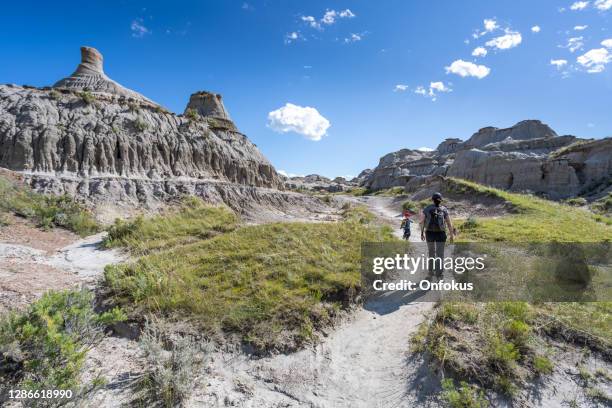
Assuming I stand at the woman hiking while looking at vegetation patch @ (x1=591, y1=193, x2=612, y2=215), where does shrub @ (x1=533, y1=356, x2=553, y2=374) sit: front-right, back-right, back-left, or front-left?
back-right

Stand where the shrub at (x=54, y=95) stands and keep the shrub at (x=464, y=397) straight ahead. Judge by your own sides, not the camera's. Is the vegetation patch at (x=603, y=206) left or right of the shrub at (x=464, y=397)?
left

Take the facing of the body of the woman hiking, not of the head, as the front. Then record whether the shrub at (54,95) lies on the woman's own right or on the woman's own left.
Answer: on the woman's own left

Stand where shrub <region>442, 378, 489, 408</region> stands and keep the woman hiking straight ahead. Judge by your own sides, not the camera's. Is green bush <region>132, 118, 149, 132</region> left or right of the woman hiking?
left

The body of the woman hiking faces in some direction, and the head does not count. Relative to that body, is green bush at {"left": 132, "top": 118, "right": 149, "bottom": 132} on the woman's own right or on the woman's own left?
on the woman's own left

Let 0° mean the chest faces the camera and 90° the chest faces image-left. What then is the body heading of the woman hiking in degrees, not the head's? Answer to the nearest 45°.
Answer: approximately 180°

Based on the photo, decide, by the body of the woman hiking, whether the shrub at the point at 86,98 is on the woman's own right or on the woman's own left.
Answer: on the woman's own left

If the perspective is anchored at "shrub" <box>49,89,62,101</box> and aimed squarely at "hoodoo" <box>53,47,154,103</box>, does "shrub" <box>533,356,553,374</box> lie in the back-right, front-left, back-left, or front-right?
back-right

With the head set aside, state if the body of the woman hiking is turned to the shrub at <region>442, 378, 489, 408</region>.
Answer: no
